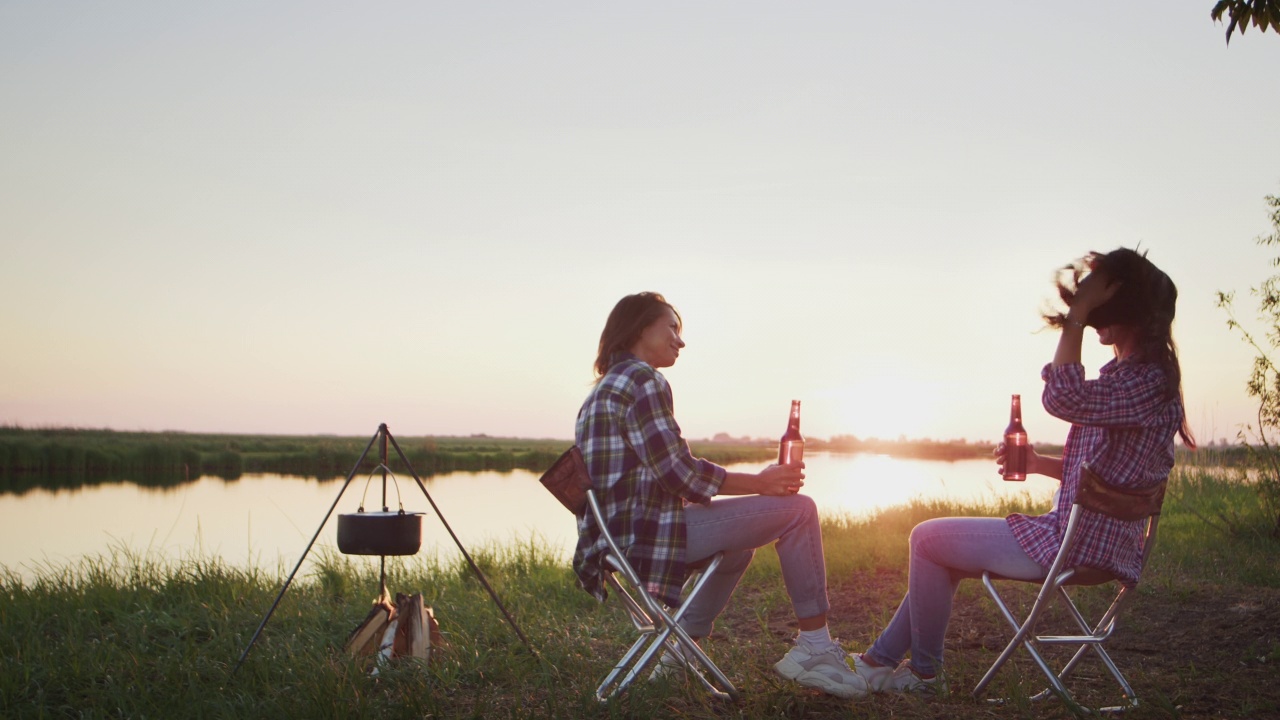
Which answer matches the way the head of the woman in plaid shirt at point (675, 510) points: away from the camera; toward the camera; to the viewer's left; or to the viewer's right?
to the viewer's right

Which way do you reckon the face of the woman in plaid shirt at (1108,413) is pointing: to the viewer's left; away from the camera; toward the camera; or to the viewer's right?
to the viewer's left

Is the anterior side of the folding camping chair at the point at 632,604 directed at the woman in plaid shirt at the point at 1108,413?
yes

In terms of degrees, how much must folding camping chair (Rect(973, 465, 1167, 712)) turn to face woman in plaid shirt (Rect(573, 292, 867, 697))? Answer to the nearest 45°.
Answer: approximately 45° to its left

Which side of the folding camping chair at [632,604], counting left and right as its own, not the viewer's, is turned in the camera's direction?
right

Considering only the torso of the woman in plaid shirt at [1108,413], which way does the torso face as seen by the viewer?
to the viewer's left

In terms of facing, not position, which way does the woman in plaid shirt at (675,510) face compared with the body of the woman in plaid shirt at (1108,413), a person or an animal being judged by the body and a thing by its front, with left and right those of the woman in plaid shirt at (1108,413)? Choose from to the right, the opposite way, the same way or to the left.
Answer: the opposite way

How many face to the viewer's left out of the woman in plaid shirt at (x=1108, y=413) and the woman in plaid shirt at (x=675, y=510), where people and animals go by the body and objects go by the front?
1

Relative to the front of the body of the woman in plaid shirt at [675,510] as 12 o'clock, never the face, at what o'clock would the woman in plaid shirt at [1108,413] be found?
the woman in plaid shirt at [1108,413] is roughly at 12 o'clock from the woman in plaid shirt at [675,510].

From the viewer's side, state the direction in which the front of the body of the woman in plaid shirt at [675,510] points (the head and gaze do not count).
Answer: to the viewer's right

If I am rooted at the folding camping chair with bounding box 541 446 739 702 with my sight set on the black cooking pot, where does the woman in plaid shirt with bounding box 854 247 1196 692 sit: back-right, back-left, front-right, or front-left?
back-right
